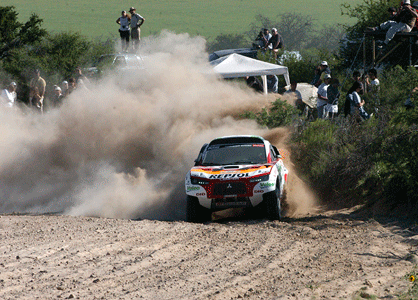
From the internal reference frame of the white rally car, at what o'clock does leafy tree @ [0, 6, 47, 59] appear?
The leafy tree is roughly at 5 o'clock from the white rally car.

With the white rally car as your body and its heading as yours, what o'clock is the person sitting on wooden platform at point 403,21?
The person sitting on wooden platform is roughly at 7 o'clock from the white rally car.

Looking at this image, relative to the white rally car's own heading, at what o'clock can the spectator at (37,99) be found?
The spectator is roughly at 5 o'clock from the white rally car.

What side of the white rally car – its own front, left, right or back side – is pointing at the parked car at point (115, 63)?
back

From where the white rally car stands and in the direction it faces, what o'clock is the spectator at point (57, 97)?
The spectator is roughly at 5 o'clock from the white rally car.

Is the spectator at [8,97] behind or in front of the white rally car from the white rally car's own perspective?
behind

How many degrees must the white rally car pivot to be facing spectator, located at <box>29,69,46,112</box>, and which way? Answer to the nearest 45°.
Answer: approximately 135° to its right

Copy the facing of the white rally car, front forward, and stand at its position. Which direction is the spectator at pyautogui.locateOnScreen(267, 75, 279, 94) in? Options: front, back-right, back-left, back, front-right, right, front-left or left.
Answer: back

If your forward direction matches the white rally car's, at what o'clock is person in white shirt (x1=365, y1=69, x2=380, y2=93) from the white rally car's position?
The person in white shirt is roughly at 7 o'clock from the white rally car.

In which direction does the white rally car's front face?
toward the camera

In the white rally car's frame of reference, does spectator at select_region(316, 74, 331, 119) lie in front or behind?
behind

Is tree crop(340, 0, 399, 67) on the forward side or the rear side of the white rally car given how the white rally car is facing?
on the rear side

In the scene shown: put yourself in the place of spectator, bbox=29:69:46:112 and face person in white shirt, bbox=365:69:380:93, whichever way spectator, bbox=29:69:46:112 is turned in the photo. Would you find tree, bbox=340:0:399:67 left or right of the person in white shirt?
left

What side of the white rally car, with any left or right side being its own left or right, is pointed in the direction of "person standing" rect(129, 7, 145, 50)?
back

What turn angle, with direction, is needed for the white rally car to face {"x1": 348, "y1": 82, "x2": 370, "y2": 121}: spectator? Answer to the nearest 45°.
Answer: approximately 135° to its left
